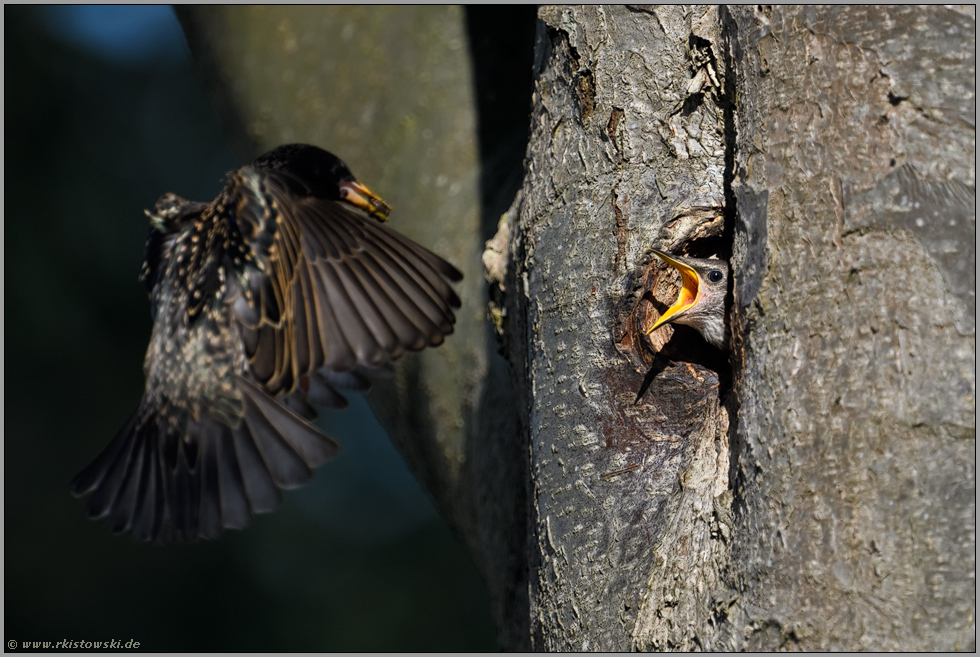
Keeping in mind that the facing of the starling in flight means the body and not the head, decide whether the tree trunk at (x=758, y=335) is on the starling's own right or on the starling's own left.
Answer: on the starling's own right

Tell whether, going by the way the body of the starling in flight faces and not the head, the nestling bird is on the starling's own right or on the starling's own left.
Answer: on the starling's own right

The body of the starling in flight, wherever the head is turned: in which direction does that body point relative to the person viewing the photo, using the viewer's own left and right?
facing away from the viewer and to the right of the viewer
